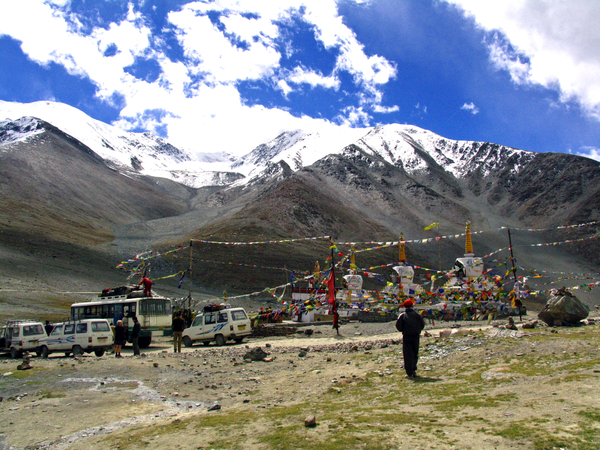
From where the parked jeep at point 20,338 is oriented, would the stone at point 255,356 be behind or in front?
behind

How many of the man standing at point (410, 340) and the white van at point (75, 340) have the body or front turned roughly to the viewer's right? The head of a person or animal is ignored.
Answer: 0

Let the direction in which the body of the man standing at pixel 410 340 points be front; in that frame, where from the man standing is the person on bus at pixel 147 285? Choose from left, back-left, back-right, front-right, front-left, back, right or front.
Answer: front-left

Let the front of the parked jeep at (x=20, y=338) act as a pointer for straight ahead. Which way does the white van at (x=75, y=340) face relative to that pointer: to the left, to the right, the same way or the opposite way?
the same way

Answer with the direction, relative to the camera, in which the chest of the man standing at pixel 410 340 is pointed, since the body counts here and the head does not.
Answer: away from the camera

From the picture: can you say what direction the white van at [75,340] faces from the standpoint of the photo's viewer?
facing away from the viewer and to the left of the viewer

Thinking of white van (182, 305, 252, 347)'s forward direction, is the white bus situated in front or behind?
in front

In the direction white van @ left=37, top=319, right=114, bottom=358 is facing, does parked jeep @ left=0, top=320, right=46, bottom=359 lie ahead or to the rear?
ahead

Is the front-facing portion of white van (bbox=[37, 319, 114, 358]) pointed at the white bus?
no

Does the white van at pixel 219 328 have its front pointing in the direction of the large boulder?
no

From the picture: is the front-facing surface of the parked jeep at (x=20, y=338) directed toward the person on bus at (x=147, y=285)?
no

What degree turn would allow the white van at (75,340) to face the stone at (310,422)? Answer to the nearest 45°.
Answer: approximately 135° to its left
